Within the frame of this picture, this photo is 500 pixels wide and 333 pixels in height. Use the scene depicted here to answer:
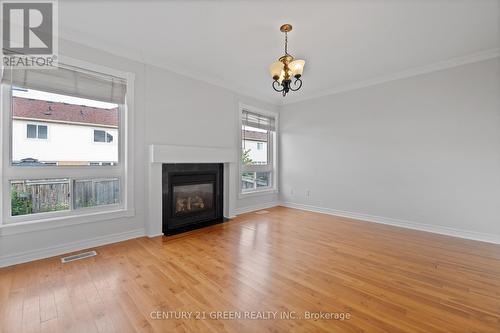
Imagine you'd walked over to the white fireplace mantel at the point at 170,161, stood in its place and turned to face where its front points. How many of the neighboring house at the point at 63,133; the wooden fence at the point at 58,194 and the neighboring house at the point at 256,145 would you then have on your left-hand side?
1

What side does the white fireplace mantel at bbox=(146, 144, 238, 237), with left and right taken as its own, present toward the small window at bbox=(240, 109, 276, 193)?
left

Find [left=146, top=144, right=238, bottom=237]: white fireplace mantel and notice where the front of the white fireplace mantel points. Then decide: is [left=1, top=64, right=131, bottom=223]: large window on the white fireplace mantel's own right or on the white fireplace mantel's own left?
on the white fireplace mantel's own right

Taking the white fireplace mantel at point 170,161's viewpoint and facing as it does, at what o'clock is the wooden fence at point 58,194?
The wooden fence is roughly at 4 o'clock from the white fireplace mantel.

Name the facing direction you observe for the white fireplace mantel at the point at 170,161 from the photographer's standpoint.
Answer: facing the viewer and to the right of the viewer
